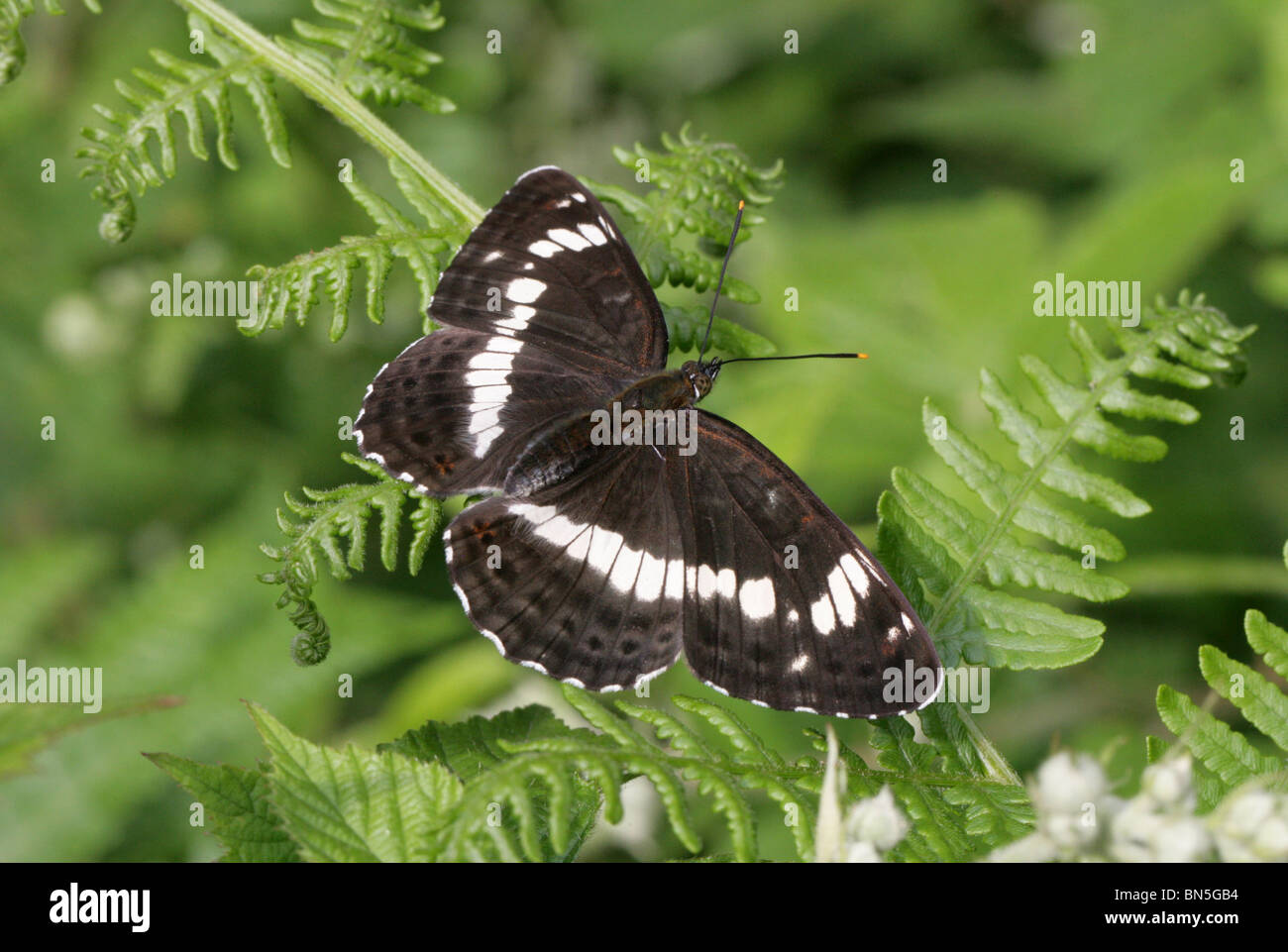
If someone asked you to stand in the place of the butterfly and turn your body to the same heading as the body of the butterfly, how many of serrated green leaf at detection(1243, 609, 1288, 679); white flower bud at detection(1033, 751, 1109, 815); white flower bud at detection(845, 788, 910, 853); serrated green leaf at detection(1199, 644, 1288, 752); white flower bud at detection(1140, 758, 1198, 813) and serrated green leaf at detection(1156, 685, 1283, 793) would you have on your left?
0

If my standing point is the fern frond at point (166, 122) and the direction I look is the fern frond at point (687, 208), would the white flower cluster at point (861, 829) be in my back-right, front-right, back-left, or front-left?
front-right

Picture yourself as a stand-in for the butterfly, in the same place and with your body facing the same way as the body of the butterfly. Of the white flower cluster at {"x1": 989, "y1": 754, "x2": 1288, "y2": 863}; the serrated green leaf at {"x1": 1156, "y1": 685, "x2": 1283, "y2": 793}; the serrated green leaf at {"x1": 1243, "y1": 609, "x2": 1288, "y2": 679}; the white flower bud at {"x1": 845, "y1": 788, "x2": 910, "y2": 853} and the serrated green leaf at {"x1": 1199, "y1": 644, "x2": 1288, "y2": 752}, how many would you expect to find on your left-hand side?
0

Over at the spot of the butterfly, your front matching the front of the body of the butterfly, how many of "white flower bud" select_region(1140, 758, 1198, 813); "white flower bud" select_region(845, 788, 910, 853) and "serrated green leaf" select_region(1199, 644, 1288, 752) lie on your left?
0

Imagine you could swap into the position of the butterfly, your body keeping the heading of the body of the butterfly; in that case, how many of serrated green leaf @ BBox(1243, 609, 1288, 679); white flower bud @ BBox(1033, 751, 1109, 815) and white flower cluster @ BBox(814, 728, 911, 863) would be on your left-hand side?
0

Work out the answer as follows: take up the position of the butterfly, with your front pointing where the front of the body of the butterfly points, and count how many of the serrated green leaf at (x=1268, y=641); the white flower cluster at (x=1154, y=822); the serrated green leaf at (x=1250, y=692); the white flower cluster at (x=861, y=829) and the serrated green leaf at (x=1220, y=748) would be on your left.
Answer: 0

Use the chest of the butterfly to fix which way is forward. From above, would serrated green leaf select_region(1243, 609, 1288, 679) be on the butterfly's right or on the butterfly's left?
on the butterfly's right

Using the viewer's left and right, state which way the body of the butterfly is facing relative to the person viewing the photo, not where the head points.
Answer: facing away from the viewer and to the right of the viewer

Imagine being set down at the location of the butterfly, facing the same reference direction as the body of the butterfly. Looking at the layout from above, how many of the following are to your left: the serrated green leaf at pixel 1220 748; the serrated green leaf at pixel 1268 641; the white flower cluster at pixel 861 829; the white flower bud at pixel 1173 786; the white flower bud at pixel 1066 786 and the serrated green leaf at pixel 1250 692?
0

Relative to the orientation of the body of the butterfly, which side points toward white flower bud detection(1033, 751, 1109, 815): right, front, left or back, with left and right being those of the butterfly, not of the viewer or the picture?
right

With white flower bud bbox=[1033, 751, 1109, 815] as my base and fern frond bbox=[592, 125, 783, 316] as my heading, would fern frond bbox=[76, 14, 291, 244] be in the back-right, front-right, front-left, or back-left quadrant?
front-left

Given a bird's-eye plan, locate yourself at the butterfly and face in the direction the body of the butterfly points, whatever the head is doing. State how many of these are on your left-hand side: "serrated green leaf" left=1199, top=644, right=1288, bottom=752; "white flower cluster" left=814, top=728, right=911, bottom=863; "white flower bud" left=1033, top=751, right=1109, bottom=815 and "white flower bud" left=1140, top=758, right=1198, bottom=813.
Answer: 0

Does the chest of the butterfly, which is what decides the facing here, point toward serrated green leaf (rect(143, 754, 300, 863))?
no

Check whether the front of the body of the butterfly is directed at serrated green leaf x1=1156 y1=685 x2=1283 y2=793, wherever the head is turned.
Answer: no

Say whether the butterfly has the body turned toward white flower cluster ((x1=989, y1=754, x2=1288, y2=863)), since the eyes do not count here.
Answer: no
